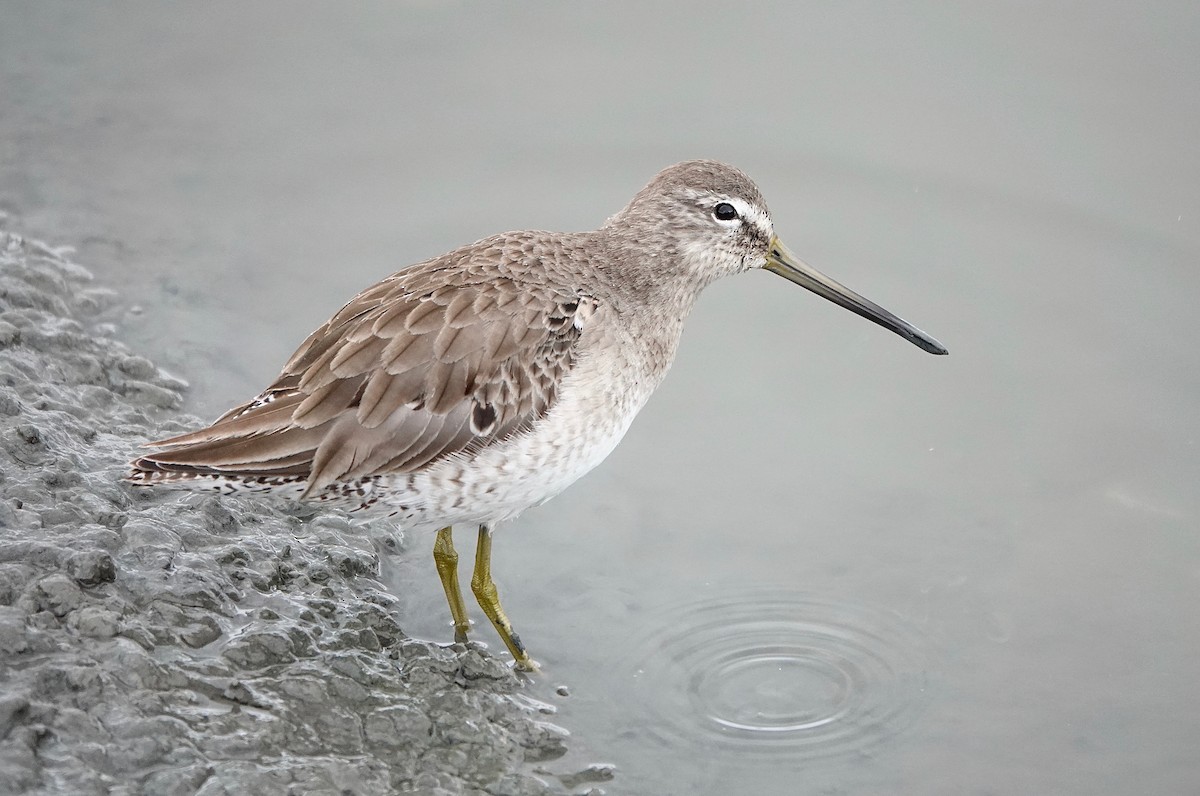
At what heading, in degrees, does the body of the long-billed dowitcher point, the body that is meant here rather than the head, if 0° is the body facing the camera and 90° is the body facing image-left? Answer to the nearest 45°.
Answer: approximately 270°
